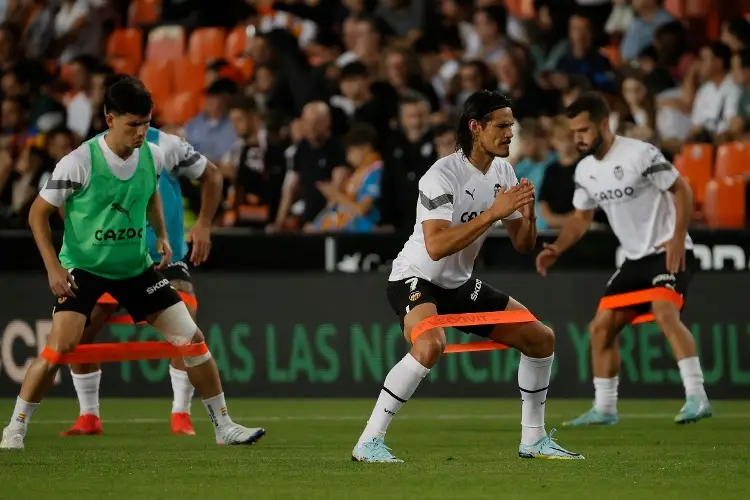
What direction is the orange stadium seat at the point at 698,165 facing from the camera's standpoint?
toward the camera

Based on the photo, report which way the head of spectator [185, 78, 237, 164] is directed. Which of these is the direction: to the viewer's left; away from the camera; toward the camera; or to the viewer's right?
toward the camera

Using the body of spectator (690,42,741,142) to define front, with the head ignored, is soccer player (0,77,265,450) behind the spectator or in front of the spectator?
in front

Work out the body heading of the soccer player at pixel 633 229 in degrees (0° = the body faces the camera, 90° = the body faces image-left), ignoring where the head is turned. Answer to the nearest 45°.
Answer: approximately 45°

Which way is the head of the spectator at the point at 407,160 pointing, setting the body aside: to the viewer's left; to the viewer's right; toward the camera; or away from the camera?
toward the camera

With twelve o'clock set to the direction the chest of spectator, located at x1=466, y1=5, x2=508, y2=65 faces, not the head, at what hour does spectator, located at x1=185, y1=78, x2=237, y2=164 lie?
spectator, located at x1=185, y1=78, x2=237, y2=164 is roughly at 1 o'clock from spectator, located at x1=466, y1=5, x2=508, y2=65.

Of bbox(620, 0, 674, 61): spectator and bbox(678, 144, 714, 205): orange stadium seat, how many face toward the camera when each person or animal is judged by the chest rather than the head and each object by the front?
2

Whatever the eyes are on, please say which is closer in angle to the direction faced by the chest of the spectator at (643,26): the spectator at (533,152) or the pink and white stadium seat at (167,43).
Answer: the spectator

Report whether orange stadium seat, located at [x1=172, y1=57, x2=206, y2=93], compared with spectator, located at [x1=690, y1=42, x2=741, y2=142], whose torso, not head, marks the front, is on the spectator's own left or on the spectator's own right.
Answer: on the spectator's own right

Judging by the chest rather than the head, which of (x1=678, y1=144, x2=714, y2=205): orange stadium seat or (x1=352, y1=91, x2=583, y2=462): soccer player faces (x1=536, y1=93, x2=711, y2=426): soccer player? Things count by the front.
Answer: the orange stadium seat

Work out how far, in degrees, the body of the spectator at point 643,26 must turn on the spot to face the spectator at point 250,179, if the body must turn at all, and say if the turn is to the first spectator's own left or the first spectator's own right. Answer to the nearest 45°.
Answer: approximately 45° to the first spectator's own right

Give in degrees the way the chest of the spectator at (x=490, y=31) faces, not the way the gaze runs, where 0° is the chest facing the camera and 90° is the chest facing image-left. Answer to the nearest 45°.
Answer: approximately 45°

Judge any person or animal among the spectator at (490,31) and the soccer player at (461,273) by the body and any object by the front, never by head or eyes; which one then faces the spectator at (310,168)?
the spectator at (490,31)

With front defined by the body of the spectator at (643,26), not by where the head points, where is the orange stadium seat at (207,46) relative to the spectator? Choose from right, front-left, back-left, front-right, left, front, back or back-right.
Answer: right

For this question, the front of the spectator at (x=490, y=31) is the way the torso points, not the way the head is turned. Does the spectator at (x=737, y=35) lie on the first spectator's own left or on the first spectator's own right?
on the first spectator's own left

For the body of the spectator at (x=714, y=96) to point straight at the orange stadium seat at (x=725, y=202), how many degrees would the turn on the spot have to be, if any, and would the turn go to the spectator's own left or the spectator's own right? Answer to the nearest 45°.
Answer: approximately 45° to the spectator's own left

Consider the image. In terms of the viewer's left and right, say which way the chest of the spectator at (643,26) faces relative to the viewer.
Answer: facing the viewer

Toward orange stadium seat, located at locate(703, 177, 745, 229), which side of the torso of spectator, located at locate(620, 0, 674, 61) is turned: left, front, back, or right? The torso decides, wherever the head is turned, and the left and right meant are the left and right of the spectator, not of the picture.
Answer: front

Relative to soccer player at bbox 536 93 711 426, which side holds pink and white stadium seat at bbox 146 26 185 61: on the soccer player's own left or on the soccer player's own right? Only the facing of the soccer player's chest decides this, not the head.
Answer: on the soccer player's own right

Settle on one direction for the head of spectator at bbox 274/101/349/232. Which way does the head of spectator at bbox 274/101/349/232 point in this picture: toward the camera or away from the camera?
toward the camera
